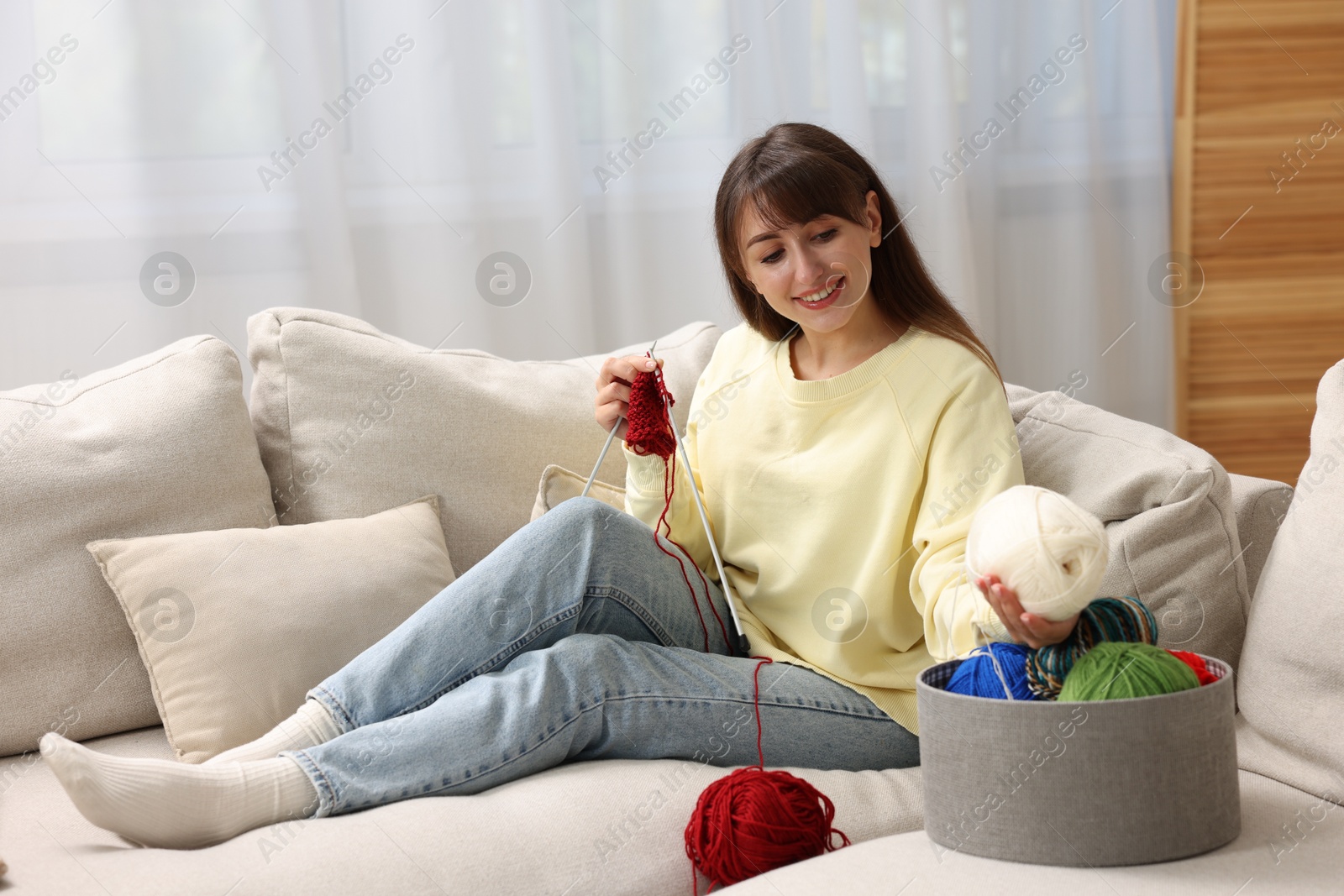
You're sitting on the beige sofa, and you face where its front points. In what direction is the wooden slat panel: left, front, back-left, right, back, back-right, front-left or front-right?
back-left

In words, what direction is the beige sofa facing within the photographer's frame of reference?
facing the viewer

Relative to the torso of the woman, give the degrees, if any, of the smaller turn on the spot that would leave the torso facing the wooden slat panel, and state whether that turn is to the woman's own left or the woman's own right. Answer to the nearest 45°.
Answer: approximately 180°

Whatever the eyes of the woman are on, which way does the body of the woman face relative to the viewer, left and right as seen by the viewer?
facing the viewer and to the left of the viewer
